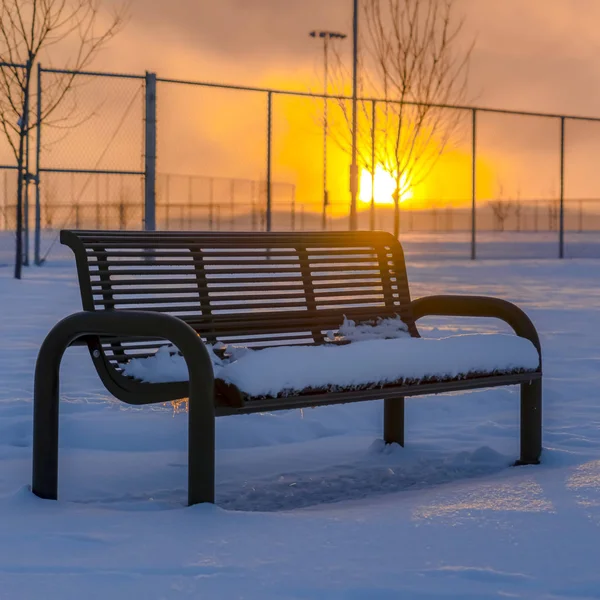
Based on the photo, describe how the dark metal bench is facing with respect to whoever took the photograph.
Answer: facing the viewer and to the right of the viewer

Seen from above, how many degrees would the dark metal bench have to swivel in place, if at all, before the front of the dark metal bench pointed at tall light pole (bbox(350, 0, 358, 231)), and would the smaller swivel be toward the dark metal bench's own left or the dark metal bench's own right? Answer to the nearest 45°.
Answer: approximately 135° to the dark metal bench's own left
